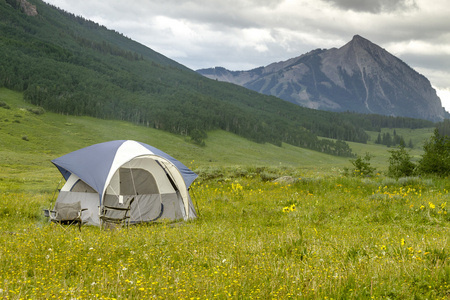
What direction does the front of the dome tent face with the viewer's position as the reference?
facing the viewer and to the right of the viewer

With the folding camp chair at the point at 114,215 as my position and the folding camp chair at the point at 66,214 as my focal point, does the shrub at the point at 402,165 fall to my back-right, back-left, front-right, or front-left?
back-right

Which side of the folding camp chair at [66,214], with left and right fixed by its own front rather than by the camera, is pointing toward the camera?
front

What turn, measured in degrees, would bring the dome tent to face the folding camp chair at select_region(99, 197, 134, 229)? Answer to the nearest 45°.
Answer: approximately 45° to its right

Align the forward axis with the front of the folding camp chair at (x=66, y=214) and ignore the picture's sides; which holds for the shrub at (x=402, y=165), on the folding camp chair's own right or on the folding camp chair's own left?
on the folding camp chair's own left

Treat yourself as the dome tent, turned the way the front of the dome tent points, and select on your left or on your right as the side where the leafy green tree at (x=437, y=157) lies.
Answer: on your left

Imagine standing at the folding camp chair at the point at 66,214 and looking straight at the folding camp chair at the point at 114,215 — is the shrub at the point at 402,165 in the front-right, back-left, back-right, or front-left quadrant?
front-left

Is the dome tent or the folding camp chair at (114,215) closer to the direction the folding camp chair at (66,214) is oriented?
the folding camp chair

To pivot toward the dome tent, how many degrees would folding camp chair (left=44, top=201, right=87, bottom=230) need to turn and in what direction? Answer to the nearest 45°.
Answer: approximately 135° to its left

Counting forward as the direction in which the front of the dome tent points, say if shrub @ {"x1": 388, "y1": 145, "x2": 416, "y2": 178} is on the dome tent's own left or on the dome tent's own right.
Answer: on the dome tent's own left

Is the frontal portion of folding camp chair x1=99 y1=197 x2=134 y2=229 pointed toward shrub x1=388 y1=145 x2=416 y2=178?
no
